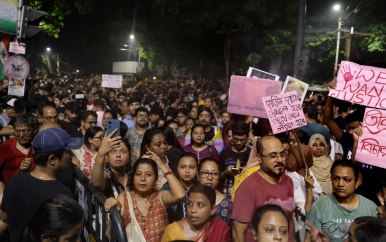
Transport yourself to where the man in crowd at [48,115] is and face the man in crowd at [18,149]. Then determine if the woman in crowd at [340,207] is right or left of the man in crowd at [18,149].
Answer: left

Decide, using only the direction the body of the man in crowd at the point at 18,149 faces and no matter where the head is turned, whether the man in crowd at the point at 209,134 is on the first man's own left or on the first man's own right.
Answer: on the first man's own left

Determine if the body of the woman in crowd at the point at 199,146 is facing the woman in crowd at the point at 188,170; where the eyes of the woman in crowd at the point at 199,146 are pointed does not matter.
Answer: yes

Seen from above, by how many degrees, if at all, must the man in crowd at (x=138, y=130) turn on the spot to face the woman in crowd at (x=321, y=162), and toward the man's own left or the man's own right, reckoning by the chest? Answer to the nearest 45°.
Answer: approximately 45° to the man's own left

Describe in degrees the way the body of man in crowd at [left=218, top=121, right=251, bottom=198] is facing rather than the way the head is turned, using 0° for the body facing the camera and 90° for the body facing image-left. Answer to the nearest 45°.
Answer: approximately 0°

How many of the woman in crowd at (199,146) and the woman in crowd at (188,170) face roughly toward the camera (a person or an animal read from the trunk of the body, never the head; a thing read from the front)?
2

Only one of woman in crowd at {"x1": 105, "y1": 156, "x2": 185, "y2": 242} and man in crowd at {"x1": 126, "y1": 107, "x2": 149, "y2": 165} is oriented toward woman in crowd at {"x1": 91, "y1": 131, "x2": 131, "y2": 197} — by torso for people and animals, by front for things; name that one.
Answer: the man in crowd

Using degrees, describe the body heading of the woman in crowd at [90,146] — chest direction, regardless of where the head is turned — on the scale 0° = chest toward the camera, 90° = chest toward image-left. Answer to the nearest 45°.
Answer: approximately 315°

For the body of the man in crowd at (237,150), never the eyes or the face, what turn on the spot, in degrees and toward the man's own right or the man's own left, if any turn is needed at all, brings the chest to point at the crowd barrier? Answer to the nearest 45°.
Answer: approximately 45° to the man's own right

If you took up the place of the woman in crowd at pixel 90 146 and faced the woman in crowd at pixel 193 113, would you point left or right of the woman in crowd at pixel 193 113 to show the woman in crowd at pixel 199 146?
right
